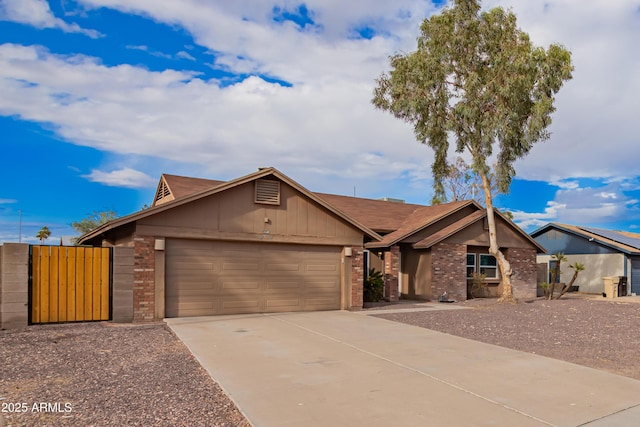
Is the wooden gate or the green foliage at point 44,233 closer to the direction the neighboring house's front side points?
the wooden gate

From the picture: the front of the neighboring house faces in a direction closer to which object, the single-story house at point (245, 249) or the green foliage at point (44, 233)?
the single-story house

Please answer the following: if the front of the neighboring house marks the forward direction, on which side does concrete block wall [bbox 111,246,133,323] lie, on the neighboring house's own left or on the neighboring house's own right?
on the neighboring house's own right

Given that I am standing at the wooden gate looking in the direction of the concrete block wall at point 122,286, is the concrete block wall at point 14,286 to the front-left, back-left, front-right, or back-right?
back-right

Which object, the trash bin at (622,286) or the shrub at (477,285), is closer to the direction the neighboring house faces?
the trash bin

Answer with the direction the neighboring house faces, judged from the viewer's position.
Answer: facing the viewer and to the right of the viewer
